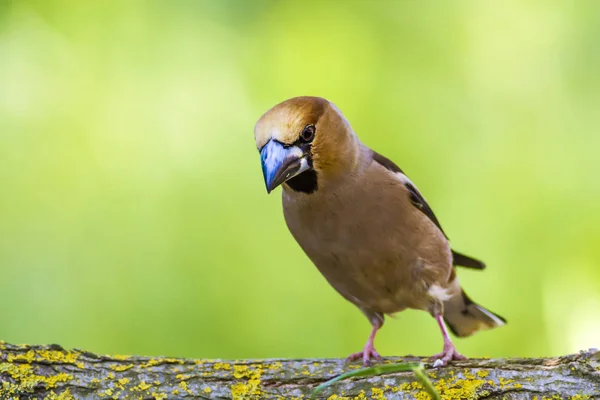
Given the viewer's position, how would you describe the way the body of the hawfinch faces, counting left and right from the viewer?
facing the viewer and to the left of the viewer

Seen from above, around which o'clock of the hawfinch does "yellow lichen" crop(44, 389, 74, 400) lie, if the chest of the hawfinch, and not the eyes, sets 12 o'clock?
The yellow lichen is roughly at 1 o'clock from the hawfinch.

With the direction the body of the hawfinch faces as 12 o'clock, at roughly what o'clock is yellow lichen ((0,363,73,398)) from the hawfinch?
The yellow lichen is roughly at 1 o'clock from the hawfinch.
